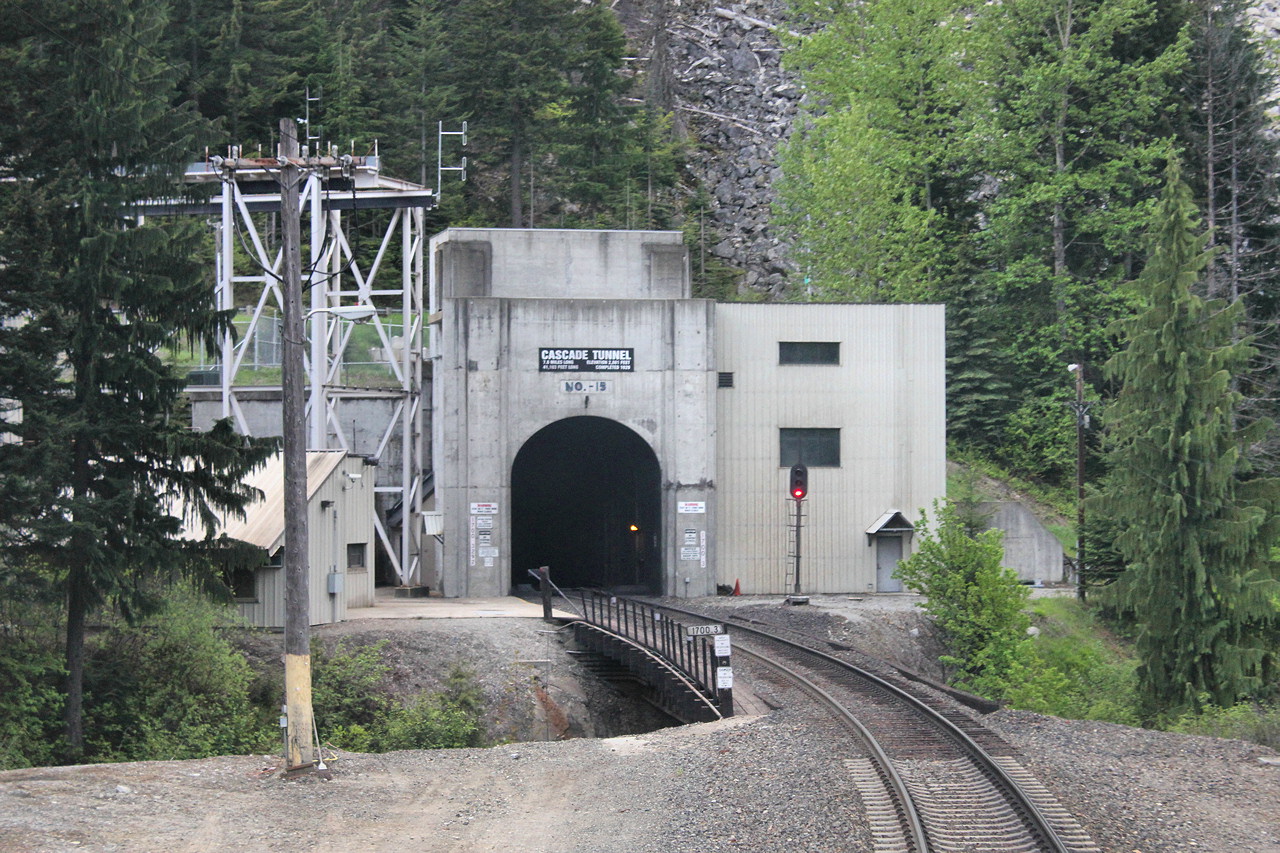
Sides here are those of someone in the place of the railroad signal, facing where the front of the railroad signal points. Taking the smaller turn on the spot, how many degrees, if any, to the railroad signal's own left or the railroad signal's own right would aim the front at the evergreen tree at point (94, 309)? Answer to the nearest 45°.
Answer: approximately 45° to the railroad signal's own right

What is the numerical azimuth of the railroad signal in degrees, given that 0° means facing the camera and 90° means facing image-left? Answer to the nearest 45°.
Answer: approximately 0°

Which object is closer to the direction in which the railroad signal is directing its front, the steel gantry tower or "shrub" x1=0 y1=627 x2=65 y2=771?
the shrub

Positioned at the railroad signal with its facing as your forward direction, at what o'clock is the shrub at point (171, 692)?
The shrub is roughly at 1 o'clock from the railroad signal.

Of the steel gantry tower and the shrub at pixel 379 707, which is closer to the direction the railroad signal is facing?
the shrub

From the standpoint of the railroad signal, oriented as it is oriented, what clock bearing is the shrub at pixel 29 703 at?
The shrub is roughly at 1 o'clock from the railroad signal.

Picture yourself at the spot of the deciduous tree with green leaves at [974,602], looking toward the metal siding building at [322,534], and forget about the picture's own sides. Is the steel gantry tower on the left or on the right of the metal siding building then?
right

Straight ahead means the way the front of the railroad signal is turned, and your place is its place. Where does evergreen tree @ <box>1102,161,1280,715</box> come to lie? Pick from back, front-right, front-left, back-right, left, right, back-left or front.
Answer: front-left

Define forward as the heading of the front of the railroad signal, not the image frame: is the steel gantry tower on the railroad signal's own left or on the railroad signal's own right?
on the railroad signal's own right

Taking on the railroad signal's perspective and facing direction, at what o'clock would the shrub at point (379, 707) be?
The shrub is roughly at 1 o'clock from the railroad signal.

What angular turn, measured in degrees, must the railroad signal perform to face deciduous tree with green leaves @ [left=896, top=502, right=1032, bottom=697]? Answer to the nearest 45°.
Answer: approximately 45° to its left

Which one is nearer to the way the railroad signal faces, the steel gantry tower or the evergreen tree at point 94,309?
the evergreen tree

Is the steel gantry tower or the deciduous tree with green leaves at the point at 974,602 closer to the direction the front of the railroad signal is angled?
the deciduous tree with green leaves

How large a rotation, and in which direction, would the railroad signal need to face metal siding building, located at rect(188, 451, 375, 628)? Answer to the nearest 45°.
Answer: approximately 45° to its right
